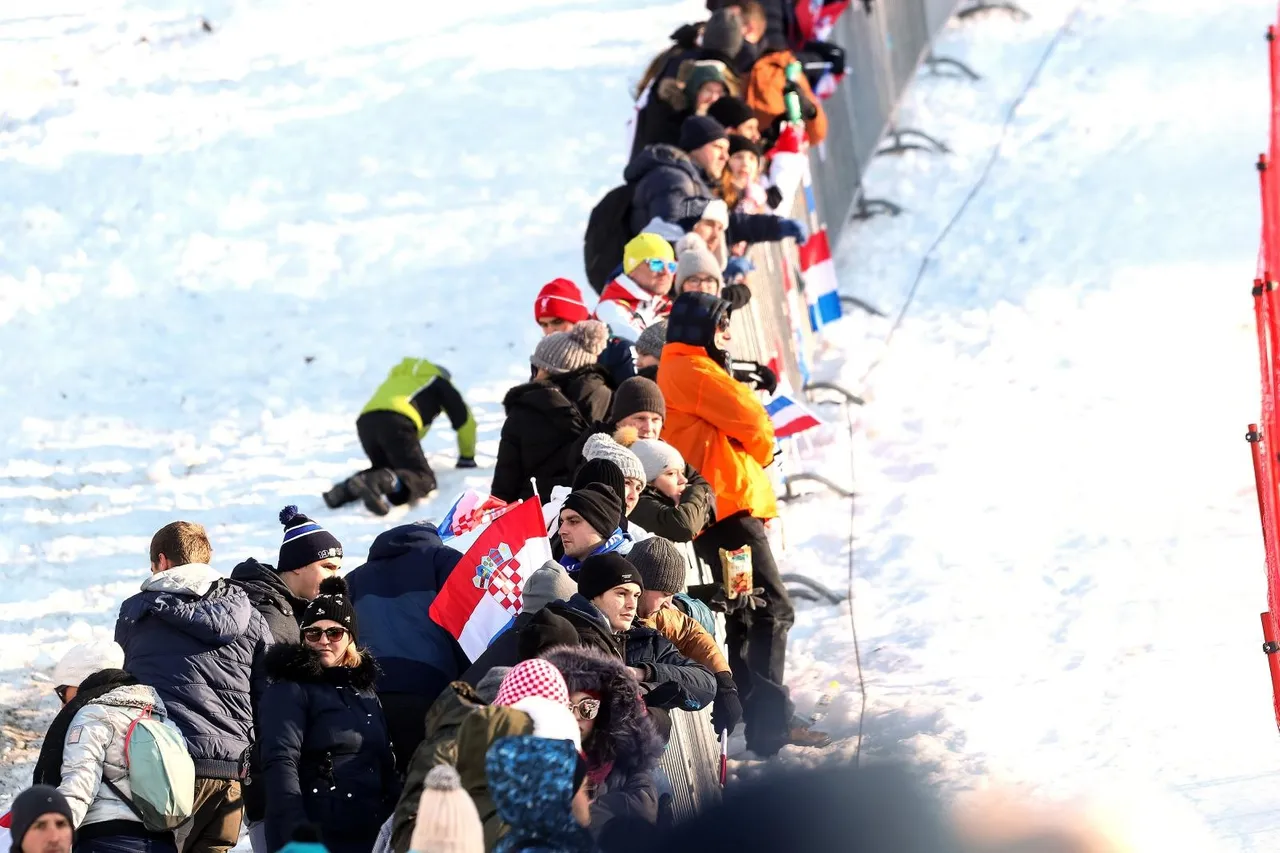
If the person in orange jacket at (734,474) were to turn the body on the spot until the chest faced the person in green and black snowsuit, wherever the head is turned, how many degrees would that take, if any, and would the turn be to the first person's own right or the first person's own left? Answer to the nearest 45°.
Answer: approximately 135° to the first person's own left

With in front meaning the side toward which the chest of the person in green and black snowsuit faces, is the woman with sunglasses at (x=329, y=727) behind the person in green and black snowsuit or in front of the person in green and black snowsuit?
behind

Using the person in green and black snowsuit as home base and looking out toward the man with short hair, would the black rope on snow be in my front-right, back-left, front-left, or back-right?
back-left

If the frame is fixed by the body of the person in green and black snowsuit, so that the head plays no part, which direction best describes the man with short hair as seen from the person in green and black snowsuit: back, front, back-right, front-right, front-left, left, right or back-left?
back-right

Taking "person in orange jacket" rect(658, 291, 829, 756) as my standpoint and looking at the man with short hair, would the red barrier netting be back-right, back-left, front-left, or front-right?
back-left

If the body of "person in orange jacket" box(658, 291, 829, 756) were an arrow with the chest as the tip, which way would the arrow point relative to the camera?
to the viewer's right

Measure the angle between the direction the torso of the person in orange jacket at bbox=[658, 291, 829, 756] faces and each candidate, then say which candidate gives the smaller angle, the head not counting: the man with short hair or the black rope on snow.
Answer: the black rope on snow

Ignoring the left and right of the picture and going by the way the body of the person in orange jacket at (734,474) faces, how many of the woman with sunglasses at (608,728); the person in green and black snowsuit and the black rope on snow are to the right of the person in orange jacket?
1

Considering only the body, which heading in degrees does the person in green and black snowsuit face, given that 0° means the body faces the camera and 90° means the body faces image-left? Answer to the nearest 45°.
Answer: approximately 225°
